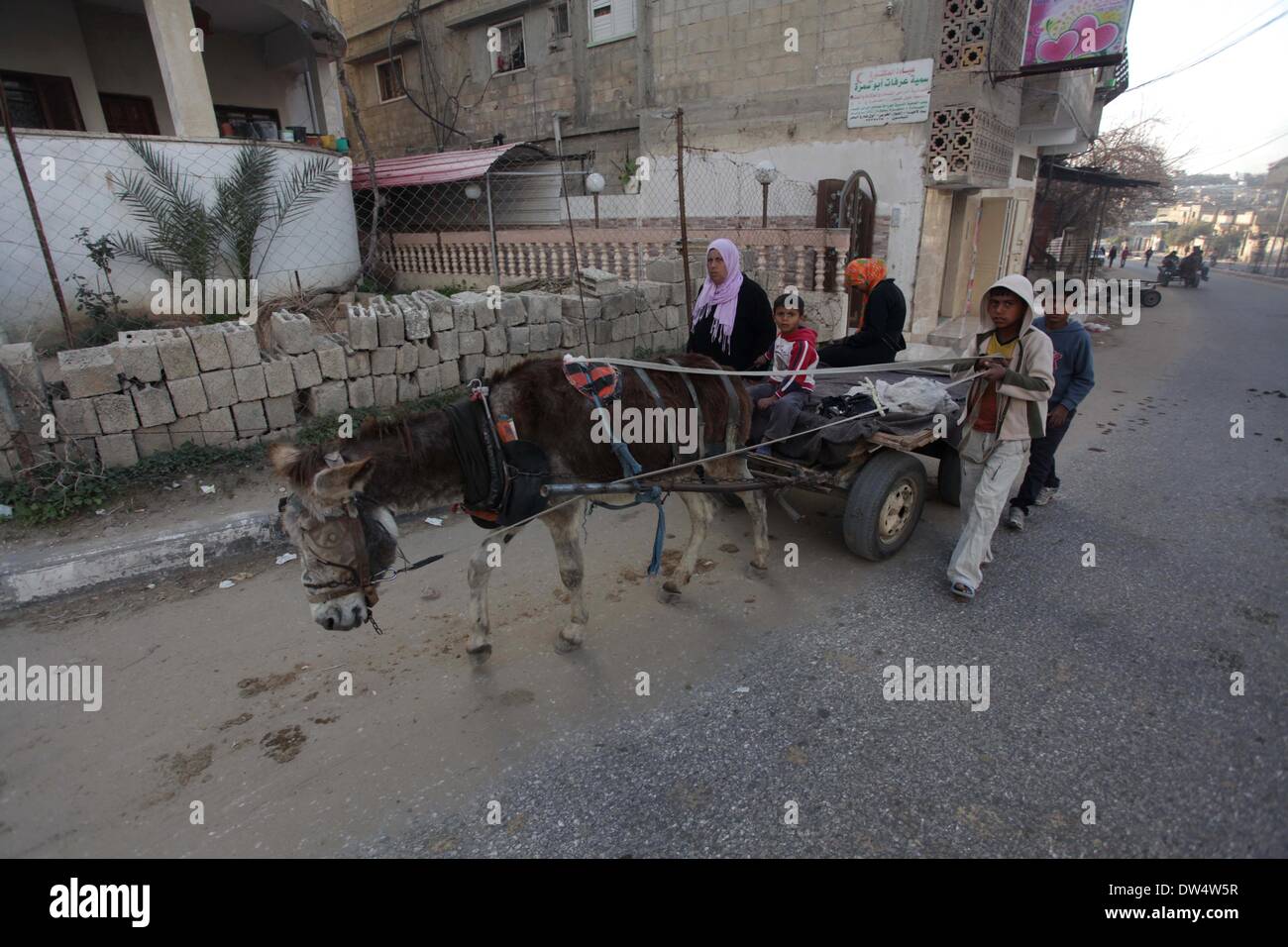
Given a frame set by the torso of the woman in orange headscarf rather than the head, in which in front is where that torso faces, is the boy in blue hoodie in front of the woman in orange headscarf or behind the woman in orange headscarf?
behind

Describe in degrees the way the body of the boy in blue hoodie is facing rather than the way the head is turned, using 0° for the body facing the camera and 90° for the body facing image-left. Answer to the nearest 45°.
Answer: approximately 45°

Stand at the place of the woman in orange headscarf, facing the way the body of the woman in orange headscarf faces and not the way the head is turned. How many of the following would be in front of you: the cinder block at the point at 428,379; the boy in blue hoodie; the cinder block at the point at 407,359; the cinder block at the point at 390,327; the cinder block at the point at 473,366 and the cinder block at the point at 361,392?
5

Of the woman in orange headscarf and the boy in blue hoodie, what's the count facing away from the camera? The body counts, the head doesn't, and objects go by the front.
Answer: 0

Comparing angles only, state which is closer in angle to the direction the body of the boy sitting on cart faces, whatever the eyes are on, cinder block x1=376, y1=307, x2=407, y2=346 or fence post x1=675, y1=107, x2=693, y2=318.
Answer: the cinder block

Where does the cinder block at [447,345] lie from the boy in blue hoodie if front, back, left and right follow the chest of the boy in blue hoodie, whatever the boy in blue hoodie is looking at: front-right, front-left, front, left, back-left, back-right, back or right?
front-right

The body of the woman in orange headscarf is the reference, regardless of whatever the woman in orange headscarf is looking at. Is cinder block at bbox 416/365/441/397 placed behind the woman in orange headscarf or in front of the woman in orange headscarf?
in front

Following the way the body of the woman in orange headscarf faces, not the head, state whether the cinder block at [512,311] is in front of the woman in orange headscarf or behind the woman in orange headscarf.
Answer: in front

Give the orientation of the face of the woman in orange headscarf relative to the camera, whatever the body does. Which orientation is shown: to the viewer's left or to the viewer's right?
to the viewer's left

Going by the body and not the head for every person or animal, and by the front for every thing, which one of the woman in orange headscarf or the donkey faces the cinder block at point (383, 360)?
the woman in orange headscarf

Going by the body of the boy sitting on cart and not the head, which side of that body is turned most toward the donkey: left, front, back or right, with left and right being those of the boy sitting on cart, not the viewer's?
front

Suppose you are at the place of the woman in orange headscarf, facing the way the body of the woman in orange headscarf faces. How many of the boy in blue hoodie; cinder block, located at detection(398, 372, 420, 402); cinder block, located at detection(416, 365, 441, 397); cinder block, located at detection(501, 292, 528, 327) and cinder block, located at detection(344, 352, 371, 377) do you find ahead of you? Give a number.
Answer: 4

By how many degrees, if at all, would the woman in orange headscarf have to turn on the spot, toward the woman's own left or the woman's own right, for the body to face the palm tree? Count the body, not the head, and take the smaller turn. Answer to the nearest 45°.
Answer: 0° — they already face it

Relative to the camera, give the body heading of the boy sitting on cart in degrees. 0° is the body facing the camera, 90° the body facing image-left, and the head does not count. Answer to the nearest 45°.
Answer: approximately 45°
